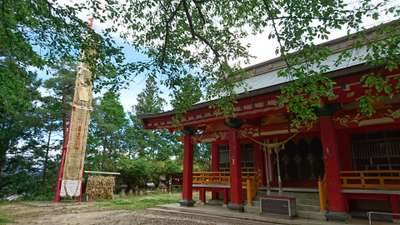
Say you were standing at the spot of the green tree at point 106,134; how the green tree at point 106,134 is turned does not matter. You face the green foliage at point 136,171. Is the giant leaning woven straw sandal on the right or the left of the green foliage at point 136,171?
right

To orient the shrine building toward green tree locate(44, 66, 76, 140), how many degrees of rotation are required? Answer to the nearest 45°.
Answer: approximately 90° to its right

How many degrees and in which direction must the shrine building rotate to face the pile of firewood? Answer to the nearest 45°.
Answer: approximately 90° to its right

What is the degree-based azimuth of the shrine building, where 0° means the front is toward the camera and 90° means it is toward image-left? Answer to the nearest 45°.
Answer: approximately 45°

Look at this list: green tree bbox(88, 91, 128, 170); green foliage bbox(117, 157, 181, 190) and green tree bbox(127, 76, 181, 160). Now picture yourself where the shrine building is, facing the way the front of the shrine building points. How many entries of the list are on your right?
3

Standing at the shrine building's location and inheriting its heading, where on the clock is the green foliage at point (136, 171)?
The green foliage is roughly at 3 o'clock from the shrine building.

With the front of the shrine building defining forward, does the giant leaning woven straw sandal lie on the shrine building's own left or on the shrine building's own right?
on the shrine building's own right

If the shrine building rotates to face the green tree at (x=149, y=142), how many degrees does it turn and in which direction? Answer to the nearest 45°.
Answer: approximately 90° to its right

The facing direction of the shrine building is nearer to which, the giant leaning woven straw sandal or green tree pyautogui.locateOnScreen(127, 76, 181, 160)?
the giant leaning woven straw sandal

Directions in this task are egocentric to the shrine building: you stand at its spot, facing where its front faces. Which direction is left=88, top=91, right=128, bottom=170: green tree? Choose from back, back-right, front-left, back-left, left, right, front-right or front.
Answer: right
